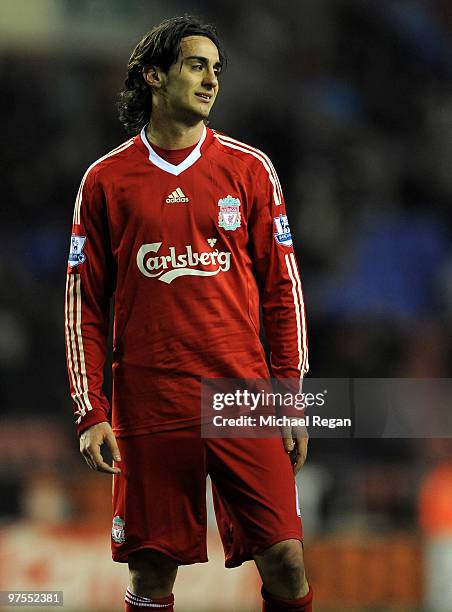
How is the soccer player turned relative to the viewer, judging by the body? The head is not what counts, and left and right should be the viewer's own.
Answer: facing the viewer
